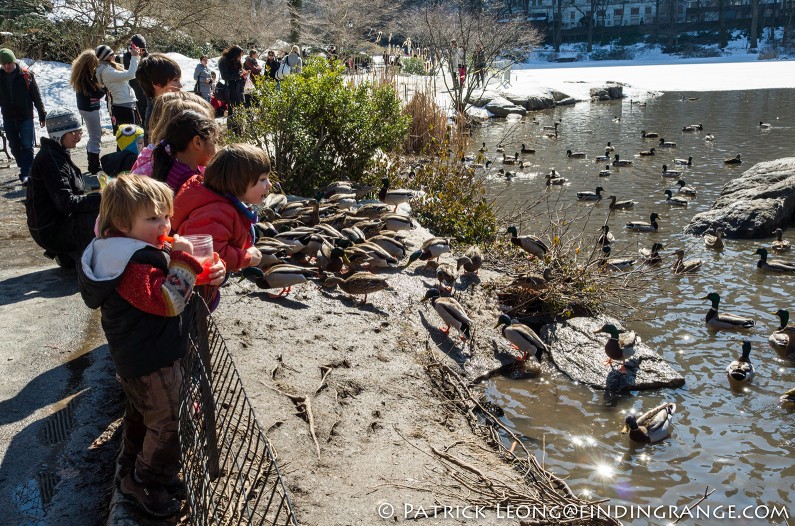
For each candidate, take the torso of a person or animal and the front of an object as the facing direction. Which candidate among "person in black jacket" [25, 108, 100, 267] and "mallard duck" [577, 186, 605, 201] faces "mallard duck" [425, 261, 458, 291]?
the person in black jacket

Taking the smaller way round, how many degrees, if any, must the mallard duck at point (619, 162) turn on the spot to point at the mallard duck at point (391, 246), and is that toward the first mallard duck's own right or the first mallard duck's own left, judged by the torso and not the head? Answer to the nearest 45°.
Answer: approximately 90° to the first mallard duck's own left

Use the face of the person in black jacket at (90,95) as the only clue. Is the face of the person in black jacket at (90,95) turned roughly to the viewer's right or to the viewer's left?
to the viewer's right

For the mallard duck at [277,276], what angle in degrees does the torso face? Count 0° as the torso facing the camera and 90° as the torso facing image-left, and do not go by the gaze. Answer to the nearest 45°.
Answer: approximately 90°

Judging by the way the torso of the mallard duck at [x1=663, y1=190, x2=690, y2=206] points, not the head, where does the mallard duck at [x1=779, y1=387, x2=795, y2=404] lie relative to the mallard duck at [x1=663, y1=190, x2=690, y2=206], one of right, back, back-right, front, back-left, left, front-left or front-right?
left

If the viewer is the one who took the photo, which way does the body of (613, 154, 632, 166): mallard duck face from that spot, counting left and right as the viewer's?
facing to the left of the viewer

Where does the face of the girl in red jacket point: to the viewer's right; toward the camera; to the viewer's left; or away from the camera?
to the viewer's right

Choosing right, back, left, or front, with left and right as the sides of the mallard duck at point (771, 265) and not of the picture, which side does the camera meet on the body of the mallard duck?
left
